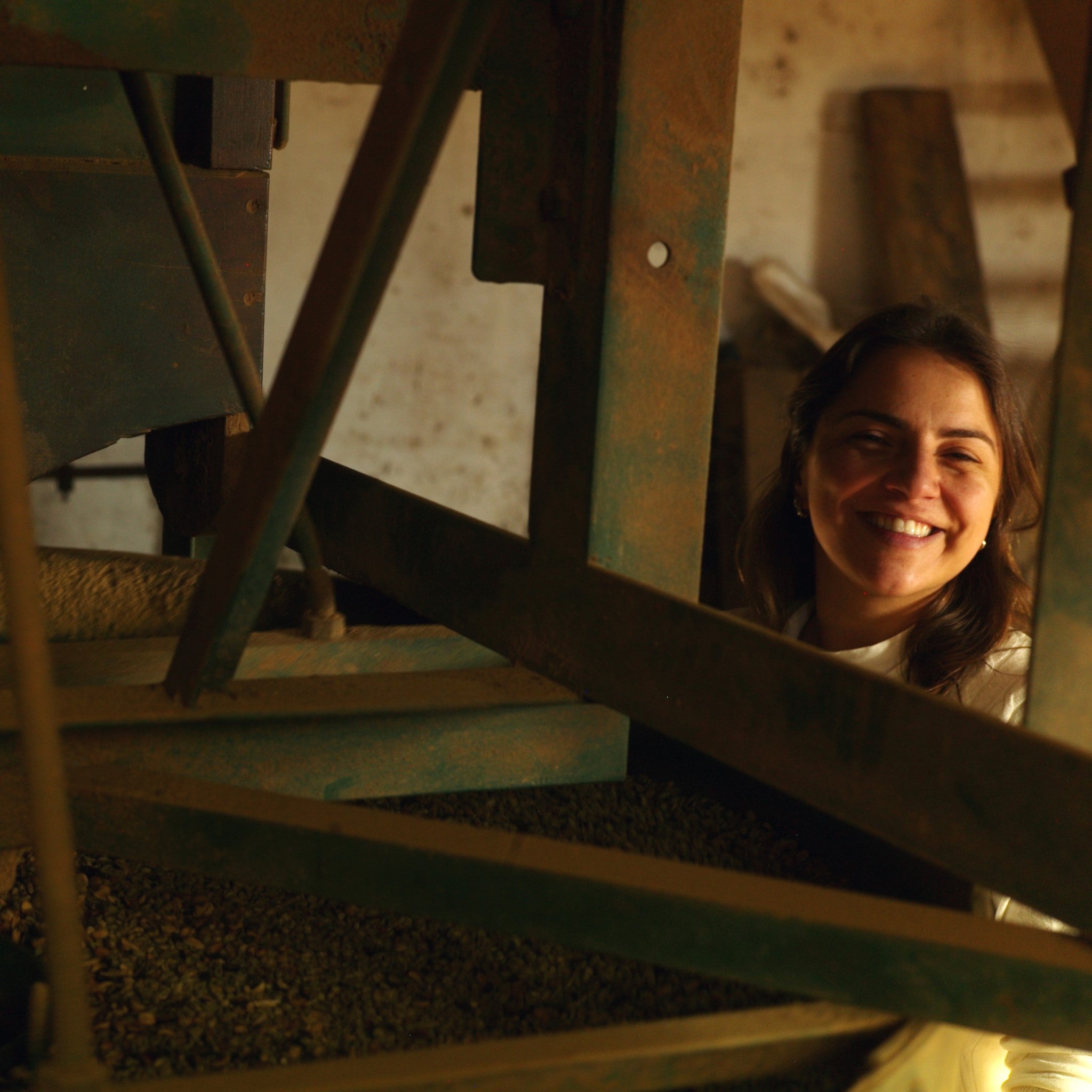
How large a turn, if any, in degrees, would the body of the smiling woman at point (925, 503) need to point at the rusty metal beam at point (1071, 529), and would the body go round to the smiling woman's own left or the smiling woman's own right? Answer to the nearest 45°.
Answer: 0° — they already face it

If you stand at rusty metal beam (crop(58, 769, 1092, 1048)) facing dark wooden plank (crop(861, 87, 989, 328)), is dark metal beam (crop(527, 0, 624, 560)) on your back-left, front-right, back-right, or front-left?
front-left

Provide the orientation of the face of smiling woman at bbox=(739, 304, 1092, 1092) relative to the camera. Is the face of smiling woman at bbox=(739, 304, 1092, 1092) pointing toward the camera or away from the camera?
toward the camera

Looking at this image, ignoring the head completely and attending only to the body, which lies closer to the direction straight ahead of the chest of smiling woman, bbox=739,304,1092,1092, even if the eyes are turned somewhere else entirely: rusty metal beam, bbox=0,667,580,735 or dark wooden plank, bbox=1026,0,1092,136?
the rusty metal beam

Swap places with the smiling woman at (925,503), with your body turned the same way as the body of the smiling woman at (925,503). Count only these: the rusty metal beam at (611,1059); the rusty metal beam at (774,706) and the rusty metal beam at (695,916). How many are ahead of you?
3

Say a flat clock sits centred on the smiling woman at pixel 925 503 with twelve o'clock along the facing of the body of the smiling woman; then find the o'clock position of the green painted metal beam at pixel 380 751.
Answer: The green painted metal beam is roughly at 1 o'clock from the smiling woman.

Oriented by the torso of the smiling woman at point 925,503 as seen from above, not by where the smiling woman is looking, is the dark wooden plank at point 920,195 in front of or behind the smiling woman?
behind

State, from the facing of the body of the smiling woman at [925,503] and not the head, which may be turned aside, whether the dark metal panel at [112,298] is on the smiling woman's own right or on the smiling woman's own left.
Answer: on the smiling woman's own right

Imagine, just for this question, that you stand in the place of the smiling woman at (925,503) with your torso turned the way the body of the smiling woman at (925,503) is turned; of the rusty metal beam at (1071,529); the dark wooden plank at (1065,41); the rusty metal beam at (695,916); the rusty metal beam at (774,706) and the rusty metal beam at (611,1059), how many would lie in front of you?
4

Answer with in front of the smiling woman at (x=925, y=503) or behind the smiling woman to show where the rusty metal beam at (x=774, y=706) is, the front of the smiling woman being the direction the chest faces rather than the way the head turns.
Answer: in front

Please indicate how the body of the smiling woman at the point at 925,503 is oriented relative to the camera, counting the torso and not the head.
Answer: toward the camera

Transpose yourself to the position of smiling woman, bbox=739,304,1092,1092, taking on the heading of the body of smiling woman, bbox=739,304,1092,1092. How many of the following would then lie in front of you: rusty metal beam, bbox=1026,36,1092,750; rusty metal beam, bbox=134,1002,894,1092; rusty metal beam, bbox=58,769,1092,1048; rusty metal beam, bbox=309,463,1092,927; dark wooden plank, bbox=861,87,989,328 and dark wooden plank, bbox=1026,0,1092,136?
4
